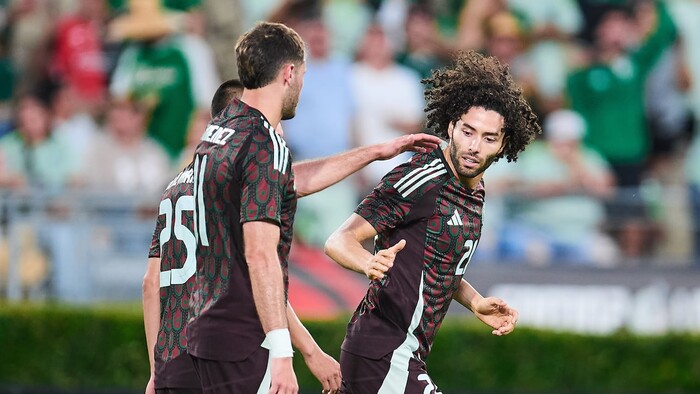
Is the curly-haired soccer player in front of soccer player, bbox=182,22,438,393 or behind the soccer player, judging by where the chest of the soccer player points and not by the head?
in front

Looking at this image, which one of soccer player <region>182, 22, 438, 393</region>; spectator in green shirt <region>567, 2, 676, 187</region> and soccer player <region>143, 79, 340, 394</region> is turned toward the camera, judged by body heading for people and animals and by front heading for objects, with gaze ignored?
the spectator in green shirt

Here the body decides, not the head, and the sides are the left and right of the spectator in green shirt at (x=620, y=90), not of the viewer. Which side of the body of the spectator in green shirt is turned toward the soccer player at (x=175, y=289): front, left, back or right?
front

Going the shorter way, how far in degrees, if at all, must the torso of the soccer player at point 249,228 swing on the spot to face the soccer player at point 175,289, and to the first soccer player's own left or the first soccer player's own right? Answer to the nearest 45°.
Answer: approximately 90° to the first soccer player's own left

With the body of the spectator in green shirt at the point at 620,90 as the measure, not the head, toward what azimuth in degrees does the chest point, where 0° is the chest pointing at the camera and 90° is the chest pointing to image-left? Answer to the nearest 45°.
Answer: approximately 0°

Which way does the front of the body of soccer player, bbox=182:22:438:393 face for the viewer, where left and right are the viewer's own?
facing away from the viewer and to the right of the viewer

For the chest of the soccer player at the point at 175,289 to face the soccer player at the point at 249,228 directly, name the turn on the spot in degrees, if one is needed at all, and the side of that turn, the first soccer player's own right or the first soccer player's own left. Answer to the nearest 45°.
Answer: approximately 90° to the first soccer player's own right

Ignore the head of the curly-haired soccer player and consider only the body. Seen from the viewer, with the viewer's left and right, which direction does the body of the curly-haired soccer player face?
facing the viewer and to the right of the viewer

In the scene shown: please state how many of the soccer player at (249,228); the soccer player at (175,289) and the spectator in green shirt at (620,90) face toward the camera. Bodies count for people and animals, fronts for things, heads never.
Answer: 1

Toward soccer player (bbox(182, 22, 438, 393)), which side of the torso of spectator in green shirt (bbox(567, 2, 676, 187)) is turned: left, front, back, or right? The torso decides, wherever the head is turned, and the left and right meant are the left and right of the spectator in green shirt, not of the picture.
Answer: front

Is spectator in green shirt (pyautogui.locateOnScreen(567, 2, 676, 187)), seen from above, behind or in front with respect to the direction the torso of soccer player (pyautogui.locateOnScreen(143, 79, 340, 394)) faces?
in front
